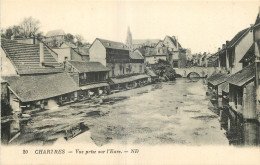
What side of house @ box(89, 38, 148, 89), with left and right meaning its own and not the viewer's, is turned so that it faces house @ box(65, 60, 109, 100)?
right

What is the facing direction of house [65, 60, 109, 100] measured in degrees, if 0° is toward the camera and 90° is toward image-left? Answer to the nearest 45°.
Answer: approximately 315°

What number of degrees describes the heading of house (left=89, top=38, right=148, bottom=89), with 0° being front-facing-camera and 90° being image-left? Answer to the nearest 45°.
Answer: approximately 315°
